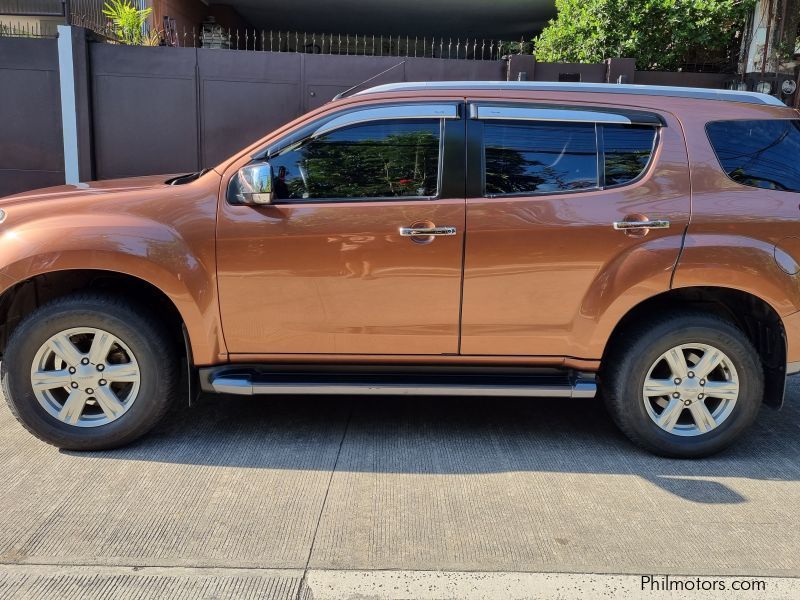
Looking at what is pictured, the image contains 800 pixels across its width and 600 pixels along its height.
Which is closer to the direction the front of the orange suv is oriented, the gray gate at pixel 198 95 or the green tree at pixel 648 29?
the gray gate

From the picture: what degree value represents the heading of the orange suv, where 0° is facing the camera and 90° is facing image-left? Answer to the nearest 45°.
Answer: approximately 90°

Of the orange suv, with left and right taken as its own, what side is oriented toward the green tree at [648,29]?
right

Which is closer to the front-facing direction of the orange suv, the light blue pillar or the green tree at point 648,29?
the light blue pillar

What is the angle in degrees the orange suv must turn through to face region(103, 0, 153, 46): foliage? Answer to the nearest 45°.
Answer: approximately 45° to its right

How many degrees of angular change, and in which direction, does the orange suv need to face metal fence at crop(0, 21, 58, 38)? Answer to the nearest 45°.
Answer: approximately 45° to its right

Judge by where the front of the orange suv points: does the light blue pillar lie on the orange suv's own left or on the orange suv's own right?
on the orange suv's own right

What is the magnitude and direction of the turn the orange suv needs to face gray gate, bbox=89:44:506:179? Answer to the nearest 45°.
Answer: approximately 45° to its right
